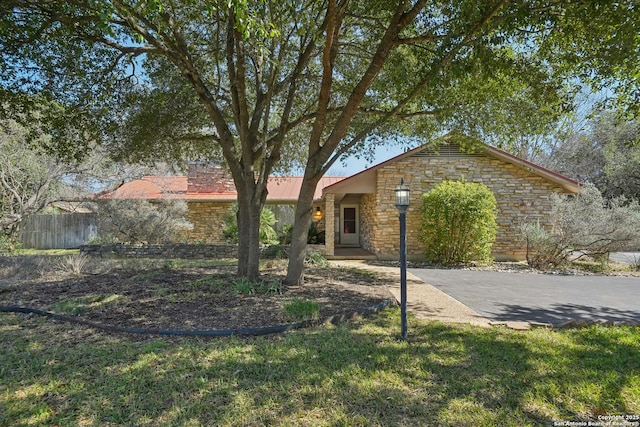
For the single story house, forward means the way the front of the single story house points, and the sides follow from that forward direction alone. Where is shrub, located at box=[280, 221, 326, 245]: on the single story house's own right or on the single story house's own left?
on the single story house's own right

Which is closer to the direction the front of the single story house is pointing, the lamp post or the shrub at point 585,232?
the lamp post

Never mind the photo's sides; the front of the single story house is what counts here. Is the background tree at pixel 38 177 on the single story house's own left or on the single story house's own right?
on the single story house's own right

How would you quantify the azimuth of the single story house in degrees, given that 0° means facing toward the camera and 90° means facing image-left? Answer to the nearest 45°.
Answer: approximately 0°

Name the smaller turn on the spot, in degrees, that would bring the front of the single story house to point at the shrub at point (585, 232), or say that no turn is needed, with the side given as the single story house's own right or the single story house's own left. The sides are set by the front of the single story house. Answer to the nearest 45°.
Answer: approximately 45° to the single story house's own left

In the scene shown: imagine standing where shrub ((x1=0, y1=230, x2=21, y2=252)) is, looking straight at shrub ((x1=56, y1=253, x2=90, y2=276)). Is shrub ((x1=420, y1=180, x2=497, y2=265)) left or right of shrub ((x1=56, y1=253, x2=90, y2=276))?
left

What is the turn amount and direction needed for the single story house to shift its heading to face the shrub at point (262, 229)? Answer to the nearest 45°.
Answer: approximately 90° to its right

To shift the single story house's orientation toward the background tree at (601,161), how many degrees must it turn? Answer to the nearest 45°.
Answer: approximately 135° to its left

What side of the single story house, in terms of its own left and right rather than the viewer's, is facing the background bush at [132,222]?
right

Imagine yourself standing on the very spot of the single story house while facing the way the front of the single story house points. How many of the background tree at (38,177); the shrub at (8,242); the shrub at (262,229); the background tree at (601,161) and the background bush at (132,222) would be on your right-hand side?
4
